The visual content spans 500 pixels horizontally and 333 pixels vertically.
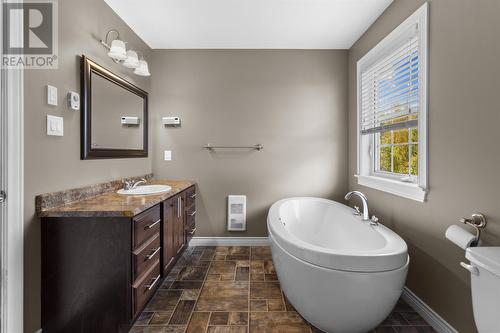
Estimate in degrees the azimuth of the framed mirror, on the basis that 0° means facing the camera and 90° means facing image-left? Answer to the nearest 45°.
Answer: approximately 315°

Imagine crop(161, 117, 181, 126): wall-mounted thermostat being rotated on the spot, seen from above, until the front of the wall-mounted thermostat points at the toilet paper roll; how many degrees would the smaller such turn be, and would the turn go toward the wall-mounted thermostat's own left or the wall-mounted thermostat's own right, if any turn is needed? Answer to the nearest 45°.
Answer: approximately 45° to the wall-mounted thermostat's own left

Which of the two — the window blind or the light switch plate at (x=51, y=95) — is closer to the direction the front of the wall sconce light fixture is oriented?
the window blind

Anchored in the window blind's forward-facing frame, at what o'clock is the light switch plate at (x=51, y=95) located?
The light switch plate is roughly at 12 o'clock from the window blind.

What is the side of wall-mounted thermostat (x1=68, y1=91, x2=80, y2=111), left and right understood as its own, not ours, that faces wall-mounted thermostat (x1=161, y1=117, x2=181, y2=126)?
left

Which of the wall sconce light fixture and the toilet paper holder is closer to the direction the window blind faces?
the wall sconce light fixture

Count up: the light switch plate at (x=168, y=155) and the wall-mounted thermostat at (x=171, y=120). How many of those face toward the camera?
2

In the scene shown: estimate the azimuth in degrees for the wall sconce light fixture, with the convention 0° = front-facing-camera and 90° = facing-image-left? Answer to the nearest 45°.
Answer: approximately 315°

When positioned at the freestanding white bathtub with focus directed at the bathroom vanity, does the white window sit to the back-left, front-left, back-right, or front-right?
back-right

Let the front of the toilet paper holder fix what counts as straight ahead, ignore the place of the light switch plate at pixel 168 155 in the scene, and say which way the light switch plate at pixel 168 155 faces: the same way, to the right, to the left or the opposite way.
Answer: to the left
